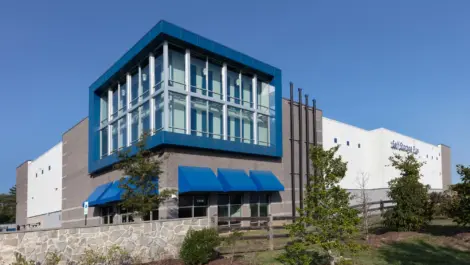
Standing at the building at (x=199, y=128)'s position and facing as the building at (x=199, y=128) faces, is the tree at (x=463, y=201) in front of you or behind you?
in front

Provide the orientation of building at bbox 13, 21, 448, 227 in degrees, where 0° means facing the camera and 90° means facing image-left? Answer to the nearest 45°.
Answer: approximately 315°

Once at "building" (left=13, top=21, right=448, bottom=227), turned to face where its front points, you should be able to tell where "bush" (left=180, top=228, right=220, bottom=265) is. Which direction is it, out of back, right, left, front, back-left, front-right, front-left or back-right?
front-right

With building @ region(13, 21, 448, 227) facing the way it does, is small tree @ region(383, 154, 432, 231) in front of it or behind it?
in front
